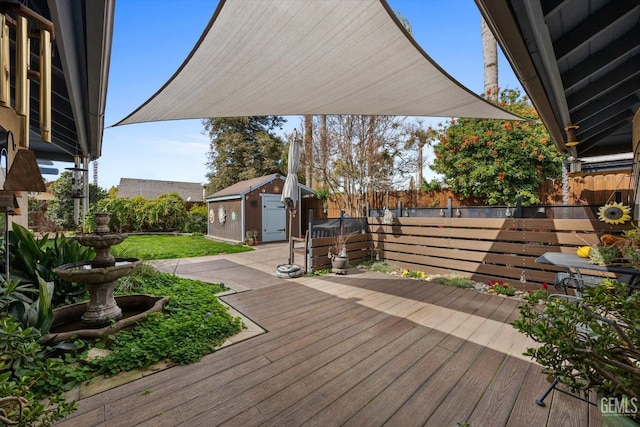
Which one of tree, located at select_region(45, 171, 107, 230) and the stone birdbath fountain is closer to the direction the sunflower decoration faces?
the stone birdbath fountain

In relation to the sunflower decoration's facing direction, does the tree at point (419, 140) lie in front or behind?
behind

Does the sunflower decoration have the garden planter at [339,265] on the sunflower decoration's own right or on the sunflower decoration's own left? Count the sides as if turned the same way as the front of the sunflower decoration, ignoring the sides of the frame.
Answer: on the sunflower decoration's own right

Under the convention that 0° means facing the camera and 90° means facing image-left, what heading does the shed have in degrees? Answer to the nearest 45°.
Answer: approximately 315°

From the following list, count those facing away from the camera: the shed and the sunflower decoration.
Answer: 0

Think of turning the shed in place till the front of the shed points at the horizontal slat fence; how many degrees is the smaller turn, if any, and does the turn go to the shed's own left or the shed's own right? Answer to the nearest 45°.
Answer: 0° — it already faces it

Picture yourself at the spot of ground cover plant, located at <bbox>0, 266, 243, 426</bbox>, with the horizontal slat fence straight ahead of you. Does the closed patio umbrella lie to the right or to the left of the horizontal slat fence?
left

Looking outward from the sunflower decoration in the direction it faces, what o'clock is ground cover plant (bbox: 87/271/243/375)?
The ground cover plant is roughly at 1 o'clock from the sunflower decoration.

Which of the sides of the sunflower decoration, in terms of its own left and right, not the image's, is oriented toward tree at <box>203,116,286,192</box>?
right

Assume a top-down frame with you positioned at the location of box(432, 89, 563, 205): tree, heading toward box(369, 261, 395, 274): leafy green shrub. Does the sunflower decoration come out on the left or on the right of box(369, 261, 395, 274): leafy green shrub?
left
